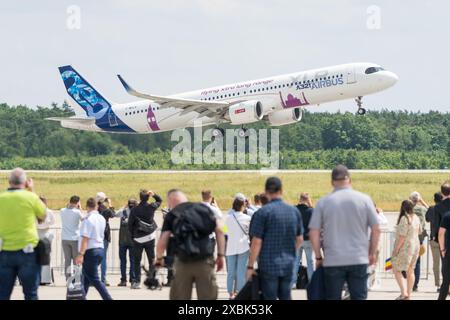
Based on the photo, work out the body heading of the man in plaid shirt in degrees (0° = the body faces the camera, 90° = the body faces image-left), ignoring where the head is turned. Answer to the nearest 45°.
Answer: approximately 180°

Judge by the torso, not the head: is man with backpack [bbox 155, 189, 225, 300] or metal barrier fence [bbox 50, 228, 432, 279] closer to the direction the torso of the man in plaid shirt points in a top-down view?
the metal barrier fence

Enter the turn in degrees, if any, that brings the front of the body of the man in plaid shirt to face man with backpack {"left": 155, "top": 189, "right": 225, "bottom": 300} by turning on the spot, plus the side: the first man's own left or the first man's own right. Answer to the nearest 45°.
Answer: approximately 90° to the first man's own left

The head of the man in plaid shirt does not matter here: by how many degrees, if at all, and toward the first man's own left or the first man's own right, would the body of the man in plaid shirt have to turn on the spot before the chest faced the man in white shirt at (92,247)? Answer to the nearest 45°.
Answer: approximately 45° to the first man's own left

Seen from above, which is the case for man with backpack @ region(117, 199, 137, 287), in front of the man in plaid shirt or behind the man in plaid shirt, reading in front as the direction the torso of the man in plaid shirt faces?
in front

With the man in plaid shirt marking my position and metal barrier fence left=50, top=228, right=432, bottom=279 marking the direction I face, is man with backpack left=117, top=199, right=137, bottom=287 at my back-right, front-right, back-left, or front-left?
front-left

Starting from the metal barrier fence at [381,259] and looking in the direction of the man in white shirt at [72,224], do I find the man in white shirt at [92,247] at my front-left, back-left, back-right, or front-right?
front-left

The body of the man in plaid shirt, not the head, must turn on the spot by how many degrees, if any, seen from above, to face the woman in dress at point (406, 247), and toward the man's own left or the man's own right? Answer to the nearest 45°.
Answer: approximately 45° to the man's own right

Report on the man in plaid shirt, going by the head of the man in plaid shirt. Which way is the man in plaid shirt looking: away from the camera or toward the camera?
away from the camera
